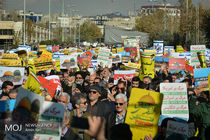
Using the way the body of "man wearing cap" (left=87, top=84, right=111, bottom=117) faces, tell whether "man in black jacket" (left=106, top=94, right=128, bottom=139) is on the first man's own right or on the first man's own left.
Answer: on the first man's own left

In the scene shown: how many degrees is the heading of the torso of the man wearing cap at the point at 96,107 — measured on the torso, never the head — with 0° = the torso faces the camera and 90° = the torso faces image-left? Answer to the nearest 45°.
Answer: approximately 45°

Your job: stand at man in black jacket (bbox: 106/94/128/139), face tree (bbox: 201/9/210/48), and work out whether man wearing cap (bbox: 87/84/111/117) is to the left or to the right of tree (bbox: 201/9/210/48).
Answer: left

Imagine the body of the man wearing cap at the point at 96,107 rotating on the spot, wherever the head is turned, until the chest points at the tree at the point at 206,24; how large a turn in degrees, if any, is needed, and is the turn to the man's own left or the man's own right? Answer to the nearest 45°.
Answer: approximately 135° to the man's own right

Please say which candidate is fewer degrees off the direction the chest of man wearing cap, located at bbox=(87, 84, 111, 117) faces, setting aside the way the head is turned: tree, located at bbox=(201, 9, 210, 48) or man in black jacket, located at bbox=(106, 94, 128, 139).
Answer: the man in black jacket
